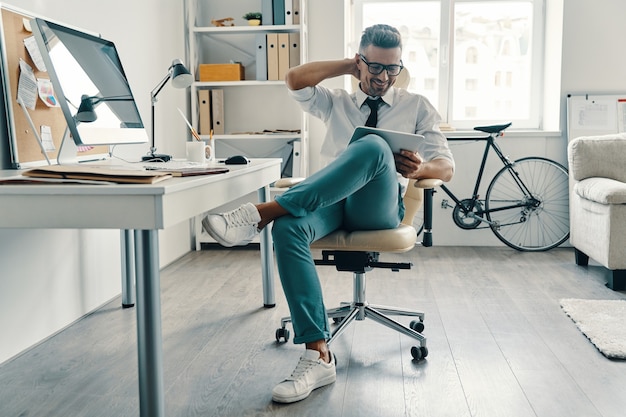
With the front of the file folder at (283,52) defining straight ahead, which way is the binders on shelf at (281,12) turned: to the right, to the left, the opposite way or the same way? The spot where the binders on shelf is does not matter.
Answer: the same way

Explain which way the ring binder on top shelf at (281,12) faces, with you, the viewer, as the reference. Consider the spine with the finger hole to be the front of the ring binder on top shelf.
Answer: facing the viewer

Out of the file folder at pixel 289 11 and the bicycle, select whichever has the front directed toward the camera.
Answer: the file folder

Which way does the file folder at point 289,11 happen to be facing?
toward the camera

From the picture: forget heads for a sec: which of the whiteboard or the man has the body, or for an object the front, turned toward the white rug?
the whiteboard

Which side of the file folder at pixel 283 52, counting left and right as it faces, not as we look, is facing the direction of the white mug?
front

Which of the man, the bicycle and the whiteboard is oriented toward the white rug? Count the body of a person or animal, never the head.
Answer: the whiteboard

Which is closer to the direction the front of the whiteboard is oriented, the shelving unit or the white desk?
the white desk

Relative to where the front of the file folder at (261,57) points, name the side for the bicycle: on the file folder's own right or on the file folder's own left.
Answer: on the file folder's own left

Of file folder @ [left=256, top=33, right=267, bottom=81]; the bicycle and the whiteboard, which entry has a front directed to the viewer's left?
the bicycle

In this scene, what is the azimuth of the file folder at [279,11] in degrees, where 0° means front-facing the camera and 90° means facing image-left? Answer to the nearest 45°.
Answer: approximately 0°

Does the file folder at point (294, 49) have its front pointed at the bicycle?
no

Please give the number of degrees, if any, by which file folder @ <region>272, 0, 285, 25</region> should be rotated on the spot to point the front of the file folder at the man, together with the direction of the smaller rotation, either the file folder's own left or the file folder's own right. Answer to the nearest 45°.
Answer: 0° — it already faces them

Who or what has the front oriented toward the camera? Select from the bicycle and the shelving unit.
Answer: the shelving unit

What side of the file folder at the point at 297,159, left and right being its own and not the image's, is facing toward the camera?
front
